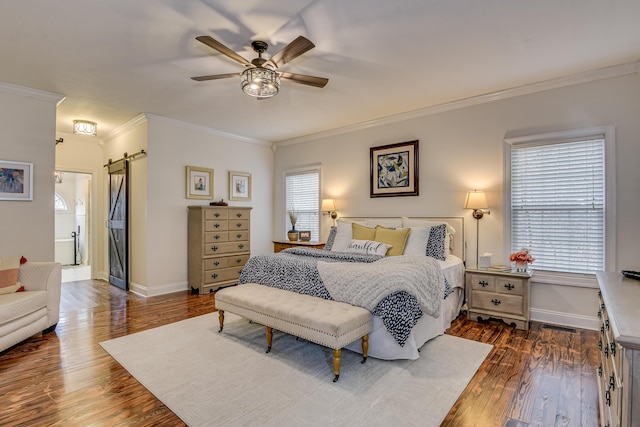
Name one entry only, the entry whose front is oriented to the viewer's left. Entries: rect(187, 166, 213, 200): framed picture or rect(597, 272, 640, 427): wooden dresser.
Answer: the wooden dresser

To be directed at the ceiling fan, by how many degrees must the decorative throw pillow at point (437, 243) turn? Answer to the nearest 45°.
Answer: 0° — it already faces it

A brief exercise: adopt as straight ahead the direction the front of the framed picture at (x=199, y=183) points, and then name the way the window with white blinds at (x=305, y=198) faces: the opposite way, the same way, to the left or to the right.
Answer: to the right

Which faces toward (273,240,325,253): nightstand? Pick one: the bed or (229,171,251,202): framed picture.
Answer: the framed picture

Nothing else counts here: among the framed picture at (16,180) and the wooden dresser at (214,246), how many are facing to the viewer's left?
0

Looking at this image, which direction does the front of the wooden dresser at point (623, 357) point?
to the viewer's left

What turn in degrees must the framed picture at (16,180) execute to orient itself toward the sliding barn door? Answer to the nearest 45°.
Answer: approximately 135° to its left

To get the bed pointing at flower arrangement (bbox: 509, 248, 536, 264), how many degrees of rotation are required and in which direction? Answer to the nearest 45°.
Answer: approximately 135° to its left

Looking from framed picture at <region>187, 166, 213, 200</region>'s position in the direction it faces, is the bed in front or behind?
in front

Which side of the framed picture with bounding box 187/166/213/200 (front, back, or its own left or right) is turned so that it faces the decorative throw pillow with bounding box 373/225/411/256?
front

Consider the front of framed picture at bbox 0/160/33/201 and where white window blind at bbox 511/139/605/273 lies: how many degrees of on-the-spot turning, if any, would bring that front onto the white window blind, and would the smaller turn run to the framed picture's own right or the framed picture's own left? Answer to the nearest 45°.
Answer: approximately 45° to the framed picture's own left

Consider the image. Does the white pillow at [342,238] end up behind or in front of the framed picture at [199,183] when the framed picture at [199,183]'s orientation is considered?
in front

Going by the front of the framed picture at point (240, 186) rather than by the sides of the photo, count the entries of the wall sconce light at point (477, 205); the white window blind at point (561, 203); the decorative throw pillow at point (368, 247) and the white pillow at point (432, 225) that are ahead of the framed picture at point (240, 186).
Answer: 4

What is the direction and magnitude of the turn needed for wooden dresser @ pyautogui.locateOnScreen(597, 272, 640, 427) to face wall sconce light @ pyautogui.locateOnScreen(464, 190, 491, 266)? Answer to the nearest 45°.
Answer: approximately 45° to its right

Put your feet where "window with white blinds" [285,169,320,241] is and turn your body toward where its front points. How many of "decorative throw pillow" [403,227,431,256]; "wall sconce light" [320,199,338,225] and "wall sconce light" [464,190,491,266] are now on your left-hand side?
3
